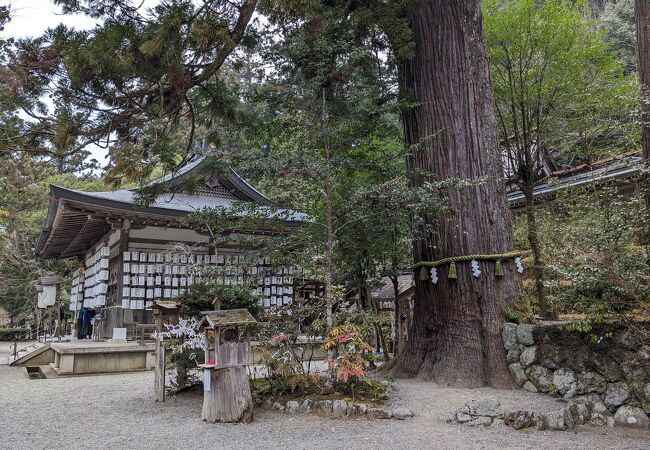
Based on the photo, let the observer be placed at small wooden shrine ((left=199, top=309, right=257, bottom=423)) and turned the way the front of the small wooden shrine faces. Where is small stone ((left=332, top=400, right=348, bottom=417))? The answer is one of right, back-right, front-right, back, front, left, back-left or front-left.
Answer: back-left

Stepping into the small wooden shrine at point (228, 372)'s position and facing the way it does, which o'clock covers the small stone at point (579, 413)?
The small stone is roughly at 8 o'clock from the small wooden shrine.

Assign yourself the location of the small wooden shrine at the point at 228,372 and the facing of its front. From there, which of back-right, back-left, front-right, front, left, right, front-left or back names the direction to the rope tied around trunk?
back-left

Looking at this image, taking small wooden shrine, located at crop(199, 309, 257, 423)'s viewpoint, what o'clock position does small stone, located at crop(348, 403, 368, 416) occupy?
The small stone is roughly at 8 o'clock from the small wooden shrine.

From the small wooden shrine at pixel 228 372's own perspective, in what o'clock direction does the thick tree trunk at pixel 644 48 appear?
The thick tree trunk is roughly at 8 o'clock from the small wooden shrine.

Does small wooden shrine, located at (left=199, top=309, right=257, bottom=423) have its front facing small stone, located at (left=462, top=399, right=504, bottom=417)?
no

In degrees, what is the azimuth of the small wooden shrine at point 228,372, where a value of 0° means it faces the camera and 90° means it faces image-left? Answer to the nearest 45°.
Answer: approximately 45°

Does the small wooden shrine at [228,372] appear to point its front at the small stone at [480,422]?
no

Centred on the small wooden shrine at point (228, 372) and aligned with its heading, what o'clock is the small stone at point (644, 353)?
The small stone is roughly at 8 o'clock from the small wooden shrine.

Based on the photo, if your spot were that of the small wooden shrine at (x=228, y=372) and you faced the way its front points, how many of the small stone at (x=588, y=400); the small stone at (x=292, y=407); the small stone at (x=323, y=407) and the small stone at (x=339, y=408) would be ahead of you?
0

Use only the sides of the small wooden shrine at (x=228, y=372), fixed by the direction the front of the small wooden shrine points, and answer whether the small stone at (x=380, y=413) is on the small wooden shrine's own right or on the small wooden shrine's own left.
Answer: on the small wooden shrine's own left

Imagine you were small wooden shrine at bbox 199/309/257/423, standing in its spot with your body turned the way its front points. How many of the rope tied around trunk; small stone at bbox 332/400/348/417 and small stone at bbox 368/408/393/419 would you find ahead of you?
0

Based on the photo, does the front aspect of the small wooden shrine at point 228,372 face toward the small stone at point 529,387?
no

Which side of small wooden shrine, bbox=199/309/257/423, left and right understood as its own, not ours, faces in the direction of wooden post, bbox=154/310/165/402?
right

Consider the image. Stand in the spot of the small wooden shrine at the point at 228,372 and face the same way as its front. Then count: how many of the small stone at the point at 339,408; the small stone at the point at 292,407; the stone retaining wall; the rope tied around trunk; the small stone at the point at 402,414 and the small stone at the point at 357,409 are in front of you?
0

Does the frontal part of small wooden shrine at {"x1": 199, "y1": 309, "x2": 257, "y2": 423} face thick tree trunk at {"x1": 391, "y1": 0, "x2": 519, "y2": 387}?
no

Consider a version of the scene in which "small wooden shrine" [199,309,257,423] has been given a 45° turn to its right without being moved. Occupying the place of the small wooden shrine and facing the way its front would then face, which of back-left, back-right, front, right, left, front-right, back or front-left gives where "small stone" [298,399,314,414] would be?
back
